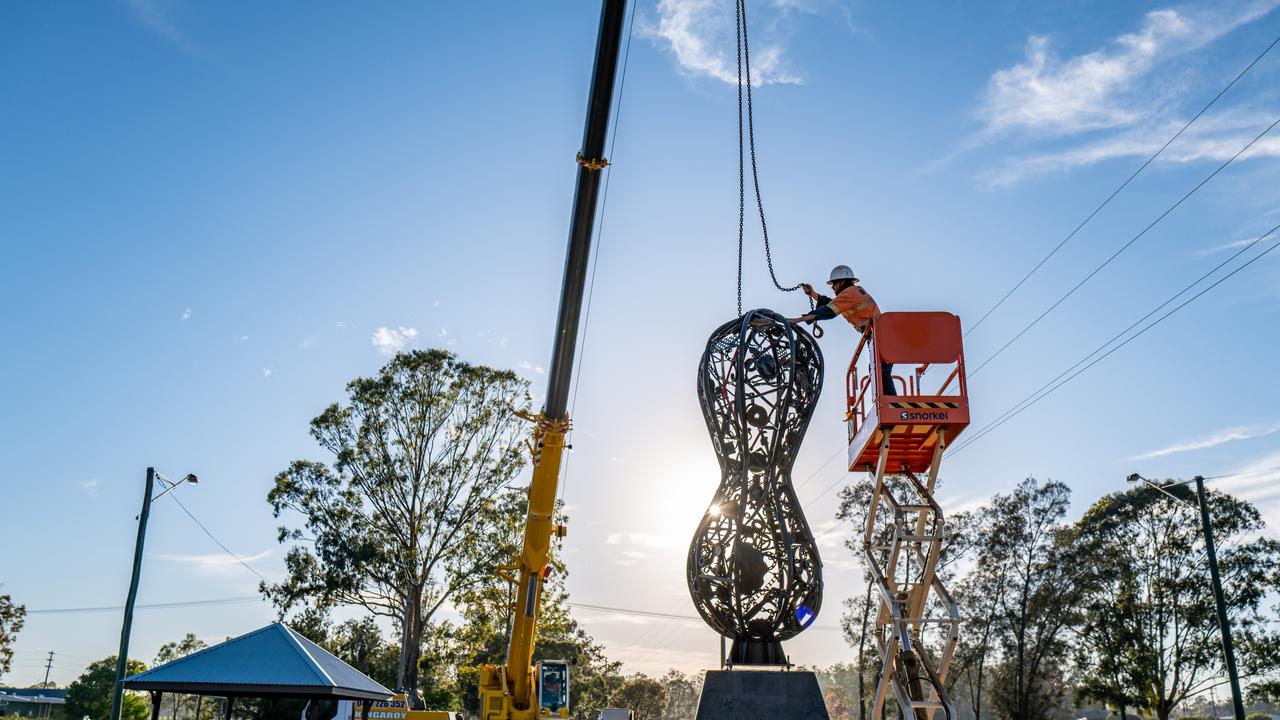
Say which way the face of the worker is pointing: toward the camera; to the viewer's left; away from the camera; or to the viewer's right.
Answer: to the viewer's left

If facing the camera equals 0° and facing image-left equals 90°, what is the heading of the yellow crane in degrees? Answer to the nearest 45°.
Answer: approximately 315°

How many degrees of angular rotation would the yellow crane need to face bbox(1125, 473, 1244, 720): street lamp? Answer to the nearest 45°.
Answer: approximately 45° to its left

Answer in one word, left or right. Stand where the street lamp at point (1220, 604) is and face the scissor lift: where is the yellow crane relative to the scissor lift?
right

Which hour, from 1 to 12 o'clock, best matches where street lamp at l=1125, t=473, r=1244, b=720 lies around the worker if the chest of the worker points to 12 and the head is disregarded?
The street lamp is roughly at 4 o'clock from the worker.

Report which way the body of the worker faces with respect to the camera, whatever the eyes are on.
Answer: to the viewer's left
